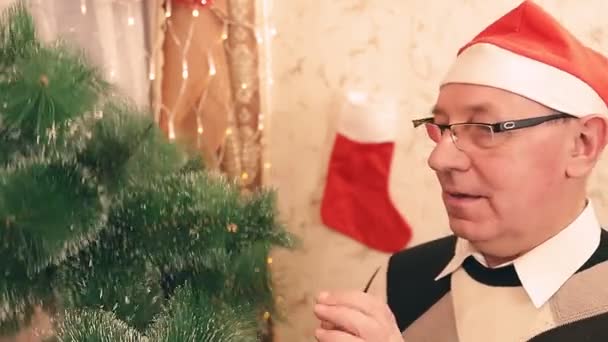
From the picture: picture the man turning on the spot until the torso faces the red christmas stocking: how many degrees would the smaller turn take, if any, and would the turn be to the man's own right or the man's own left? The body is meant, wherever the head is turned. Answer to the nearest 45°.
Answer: approximately 90° to the man's own right

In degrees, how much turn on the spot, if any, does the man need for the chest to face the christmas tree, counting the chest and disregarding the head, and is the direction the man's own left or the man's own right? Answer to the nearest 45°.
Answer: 0° — they already face it

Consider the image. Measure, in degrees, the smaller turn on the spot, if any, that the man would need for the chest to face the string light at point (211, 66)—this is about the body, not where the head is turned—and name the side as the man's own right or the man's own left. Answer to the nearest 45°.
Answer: approximately 90° to the man's own right

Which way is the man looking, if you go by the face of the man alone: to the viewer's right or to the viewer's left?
to the viewer's left

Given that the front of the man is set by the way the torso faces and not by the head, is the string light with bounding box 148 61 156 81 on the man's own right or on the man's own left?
on the man's own right
